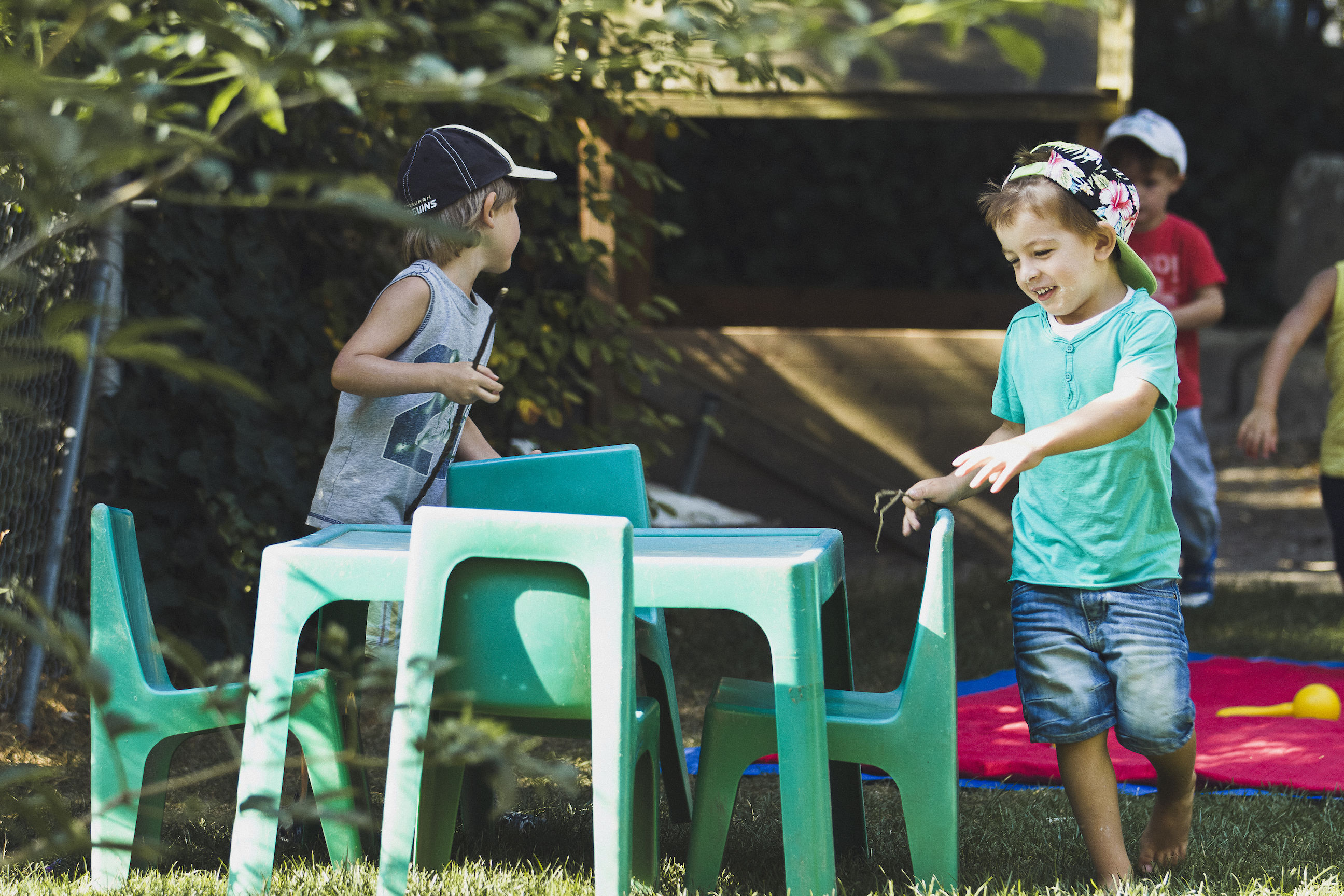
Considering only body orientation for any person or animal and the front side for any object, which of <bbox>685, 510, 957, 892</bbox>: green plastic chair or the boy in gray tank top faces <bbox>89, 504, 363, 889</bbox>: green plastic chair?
<bbox>685, 510, 957, 892</bbox>: green plastic chair

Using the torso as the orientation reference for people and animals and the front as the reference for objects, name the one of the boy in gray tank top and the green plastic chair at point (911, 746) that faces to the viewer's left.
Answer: the green plastic chair

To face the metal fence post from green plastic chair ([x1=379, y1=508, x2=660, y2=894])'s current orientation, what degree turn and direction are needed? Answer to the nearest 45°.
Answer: approximately 45° to its left

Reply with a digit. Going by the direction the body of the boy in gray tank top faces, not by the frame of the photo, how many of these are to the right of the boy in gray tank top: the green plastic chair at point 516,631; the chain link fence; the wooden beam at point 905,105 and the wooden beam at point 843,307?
1

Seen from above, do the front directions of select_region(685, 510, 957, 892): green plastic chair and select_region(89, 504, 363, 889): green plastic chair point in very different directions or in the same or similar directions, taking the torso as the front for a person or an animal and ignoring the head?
very different directions

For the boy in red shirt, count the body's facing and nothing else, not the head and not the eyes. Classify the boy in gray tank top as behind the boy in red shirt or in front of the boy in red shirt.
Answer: in front

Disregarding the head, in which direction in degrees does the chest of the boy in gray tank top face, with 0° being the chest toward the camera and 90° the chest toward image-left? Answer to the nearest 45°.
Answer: approximately 270°

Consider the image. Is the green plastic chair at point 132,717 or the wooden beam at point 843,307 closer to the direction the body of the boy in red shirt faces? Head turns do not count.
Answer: the green plastic chair

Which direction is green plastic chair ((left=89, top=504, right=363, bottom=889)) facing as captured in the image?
to the viewer's right

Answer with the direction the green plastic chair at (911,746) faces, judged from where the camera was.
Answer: facing to the left of the viewer

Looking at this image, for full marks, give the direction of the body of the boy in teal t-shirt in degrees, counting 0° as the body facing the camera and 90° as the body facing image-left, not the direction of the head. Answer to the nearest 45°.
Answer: approximately 45°

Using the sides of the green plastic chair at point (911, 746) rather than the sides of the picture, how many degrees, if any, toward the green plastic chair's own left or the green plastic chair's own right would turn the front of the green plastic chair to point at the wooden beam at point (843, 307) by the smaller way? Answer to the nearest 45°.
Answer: approximately 90° to the green plastic chair's own right
